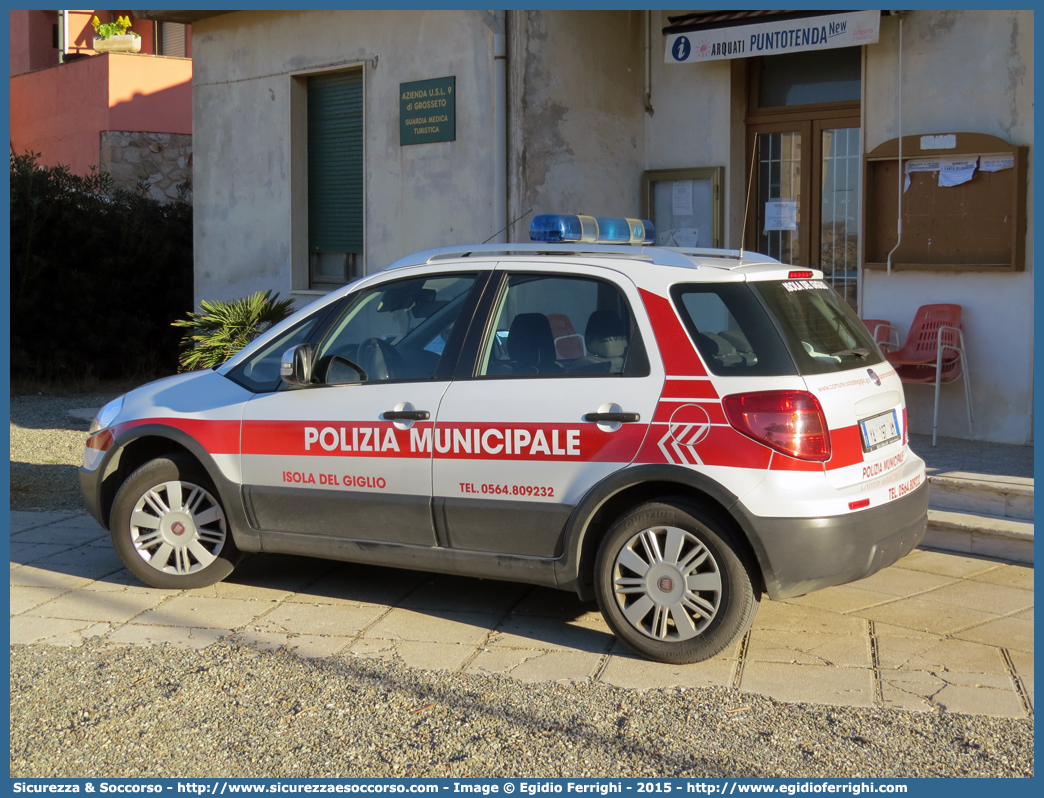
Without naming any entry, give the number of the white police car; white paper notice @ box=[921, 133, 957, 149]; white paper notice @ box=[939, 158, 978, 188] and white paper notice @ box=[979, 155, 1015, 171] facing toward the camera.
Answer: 3

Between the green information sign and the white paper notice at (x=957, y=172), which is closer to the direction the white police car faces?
the green information sign

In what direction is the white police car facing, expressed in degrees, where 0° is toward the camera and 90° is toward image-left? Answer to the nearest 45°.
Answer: approximately 135°

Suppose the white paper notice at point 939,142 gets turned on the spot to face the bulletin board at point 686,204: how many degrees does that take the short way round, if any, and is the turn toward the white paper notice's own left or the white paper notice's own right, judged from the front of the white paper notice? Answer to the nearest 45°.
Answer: approximately 135° to the white paper notice's own right
